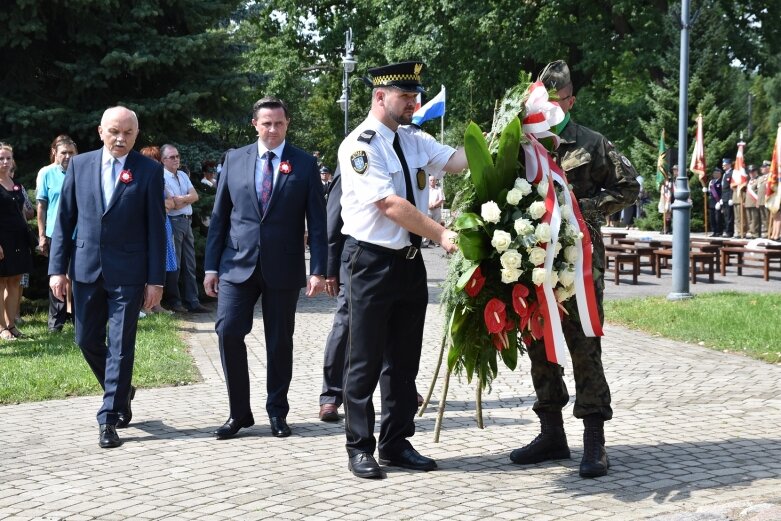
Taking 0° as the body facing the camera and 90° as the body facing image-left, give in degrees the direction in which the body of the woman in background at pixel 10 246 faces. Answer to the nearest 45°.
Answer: approximately 315°

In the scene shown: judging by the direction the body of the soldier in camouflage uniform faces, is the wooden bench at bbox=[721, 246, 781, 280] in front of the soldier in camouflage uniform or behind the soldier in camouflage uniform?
behind

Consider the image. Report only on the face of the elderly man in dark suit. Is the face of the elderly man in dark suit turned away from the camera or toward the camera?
toward the camera

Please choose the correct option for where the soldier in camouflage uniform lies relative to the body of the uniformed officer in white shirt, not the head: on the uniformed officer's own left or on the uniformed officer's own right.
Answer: on the uniformed officer's own left

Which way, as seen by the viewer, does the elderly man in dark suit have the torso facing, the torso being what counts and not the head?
toward the camera

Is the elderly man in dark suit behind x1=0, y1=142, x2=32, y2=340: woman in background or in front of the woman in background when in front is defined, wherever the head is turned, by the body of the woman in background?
in front

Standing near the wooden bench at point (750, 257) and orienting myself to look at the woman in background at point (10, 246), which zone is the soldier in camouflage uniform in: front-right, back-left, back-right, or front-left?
front-left

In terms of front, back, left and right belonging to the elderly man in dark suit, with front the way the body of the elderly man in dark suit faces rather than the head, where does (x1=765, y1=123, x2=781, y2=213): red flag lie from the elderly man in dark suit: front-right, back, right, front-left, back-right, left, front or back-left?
back-left

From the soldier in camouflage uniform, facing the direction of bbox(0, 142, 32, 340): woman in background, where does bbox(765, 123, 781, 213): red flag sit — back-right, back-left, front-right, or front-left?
front-right

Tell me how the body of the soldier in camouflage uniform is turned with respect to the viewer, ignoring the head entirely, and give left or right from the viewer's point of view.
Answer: facing the viewer and to the left of the viewer

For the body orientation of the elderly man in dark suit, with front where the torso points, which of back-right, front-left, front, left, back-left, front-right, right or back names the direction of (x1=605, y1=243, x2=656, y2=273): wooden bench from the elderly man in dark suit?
back-left

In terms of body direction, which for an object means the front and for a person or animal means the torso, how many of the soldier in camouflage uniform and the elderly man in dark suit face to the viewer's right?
0

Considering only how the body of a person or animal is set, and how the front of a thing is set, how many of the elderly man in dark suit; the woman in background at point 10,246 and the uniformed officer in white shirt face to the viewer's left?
0

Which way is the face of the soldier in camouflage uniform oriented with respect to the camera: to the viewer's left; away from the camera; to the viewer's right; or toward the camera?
to the viewer's left
